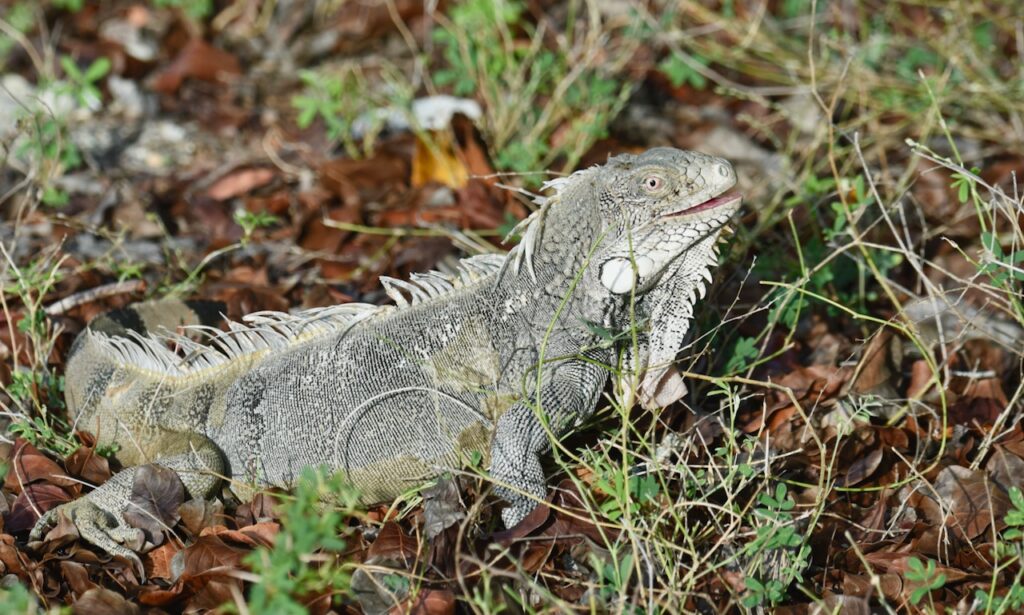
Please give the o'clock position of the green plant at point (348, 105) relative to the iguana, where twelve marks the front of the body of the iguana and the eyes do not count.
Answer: The green plant is roughly at 9 o'clock from the iguana.

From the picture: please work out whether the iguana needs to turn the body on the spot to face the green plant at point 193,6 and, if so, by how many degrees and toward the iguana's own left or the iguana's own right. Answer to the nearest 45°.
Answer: approximately 90° to the iguana's own left

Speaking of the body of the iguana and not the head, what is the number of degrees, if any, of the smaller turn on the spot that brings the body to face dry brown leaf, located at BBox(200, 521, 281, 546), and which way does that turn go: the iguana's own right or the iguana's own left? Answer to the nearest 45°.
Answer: approximately 180°

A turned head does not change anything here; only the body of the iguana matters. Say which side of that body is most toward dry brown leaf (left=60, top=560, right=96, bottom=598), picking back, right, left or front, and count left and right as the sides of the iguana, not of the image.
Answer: back

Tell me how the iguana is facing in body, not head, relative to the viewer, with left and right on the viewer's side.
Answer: facing to the right of the viewer

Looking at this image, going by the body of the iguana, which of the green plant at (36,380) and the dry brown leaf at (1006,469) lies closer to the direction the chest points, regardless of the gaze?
the dry brown leaf

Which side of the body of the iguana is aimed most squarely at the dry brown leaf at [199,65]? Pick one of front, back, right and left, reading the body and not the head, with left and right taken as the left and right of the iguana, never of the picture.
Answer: left

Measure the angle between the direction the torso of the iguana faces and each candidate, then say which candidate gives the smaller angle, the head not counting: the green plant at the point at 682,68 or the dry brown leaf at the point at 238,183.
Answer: the green plant

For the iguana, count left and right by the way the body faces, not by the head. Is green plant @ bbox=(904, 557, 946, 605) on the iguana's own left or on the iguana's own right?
on the iguana's own right

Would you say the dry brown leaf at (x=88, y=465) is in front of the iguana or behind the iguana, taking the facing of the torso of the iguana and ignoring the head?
behind

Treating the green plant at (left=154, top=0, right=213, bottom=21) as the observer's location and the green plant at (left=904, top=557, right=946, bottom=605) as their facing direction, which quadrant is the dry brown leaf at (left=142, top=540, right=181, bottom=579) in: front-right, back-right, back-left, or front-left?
front-right

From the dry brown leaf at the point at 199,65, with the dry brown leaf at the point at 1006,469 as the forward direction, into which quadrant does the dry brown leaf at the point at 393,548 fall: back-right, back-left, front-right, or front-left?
front-right
